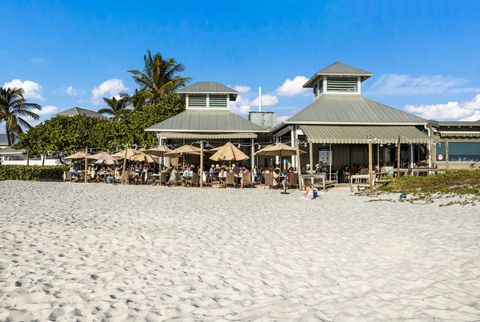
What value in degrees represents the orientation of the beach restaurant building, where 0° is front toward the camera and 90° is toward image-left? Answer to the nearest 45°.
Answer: approximately 0°

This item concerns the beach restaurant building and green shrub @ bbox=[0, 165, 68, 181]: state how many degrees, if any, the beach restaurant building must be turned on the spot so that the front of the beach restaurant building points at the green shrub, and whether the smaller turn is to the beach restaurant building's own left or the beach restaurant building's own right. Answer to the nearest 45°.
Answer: approximately 90° to the beach restaurant building's own right

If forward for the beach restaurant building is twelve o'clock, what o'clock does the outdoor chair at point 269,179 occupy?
The outdoor chair is roughly at 1 o'clock from the beach restaurant building.

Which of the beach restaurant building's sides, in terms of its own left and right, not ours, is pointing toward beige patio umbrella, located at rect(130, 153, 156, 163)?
right

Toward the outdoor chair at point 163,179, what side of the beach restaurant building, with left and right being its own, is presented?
right

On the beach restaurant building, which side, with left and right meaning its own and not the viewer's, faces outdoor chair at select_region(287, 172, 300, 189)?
front

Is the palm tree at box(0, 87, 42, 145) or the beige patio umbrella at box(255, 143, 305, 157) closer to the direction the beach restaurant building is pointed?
the beige patio umbrella

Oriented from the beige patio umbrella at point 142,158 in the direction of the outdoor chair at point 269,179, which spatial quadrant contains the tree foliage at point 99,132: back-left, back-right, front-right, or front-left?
back-left

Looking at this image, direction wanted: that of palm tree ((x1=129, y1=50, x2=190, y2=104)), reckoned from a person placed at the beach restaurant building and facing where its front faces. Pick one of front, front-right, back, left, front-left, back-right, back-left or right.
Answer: back-right

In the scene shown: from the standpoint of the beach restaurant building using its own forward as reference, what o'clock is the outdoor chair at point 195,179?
The outdoor chair is roughly at 2 o'clock from the beach restaurant building.
